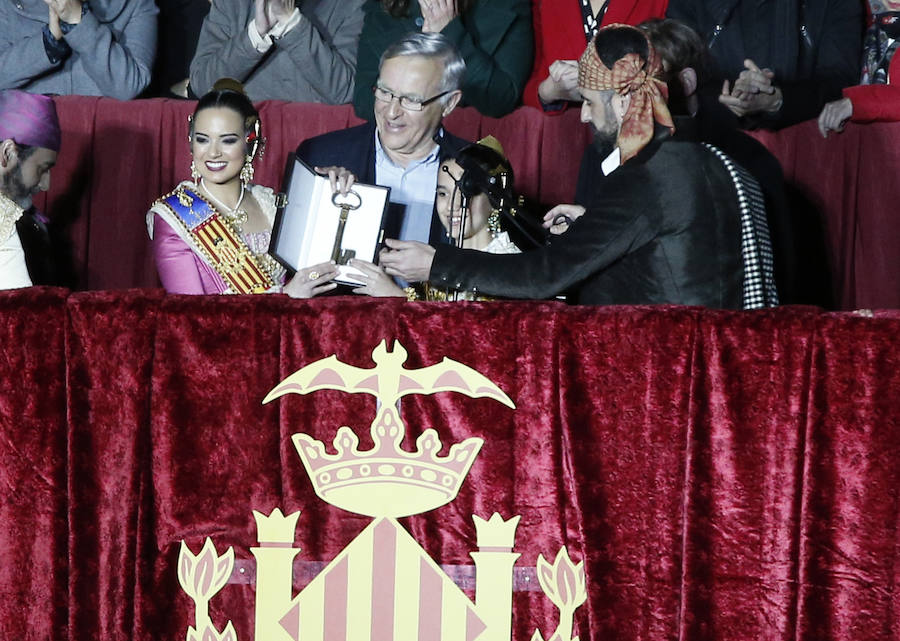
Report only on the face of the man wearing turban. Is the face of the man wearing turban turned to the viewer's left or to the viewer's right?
to the viewer's right

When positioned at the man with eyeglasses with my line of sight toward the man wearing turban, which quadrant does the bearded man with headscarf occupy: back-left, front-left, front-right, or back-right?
back-left

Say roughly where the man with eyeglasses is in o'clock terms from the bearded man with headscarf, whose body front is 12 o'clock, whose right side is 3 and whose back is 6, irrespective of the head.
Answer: The man with eyeglasses is roughly at 12 o'clock from the bearded man with headscarf.

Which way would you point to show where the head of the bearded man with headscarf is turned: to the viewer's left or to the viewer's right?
to the viewer's left

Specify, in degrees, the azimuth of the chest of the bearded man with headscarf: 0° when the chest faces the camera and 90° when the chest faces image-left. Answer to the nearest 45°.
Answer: approximately 135°
